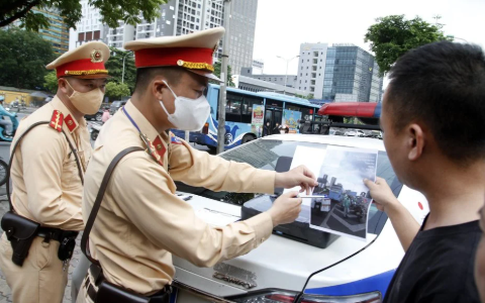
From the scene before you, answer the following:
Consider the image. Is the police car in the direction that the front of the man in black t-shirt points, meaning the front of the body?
yes

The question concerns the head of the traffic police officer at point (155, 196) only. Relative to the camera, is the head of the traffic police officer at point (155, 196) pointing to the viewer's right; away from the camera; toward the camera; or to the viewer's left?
to the viewer's right

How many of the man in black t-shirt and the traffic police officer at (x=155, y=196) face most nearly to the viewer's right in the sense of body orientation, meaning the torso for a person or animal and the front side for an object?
1

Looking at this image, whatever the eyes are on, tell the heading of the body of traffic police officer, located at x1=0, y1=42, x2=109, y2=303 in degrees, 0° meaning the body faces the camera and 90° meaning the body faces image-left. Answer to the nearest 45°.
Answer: approximately 315°

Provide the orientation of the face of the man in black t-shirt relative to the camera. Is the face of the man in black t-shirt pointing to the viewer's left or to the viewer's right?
to the viewer's left

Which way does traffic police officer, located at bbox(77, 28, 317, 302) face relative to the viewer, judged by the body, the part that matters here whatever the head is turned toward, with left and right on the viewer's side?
facing to the right of the viewer

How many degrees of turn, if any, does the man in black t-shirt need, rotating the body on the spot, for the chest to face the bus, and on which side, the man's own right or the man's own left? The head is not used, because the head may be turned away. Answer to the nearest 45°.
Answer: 0° — they already face it

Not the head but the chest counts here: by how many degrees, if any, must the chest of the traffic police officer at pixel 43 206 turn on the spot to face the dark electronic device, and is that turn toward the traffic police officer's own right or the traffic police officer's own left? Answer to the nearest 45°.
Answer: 0° — they already face it

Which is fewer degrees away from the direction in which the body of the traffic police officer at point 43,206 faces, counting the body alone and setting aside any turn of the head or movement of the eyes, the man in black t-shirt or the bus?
the man in black t-shirt

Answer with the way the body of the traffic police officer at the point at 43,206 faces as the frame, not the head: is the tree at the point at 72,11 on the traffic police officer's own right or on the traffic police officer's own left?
on the traffic police officer's own left
